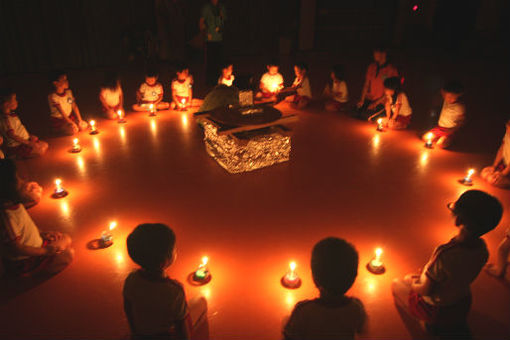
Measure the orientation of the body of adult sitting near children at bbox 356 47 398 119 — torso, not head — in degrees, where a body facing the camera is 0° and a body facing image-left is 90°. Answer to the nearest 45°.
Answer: approximately 45°

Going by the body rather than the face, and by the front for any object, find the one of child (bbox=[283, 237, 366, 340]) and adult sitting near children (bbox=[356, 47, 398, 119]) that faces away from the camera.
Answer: the child

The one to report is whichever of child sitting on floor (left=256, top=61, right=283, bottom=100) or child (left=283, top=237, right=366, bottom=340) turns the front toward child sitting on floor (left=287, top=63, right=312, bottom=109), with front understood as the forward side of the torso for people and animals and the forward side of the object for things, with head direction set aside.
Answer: the child

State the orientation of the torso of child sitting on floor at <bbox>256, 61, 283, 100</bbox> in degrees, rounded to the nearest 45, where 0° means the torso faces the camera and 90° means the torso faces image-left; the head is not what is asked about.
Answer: approximately 0°

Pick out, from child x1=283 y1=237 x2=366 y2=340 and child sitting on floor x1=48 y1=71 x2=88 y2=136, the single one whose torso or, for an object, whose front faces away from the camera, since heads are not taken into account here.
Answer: the child

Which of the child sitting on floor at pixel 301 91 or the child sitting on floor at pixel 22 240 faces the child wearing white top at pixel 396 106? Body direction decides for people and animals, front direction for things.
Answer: the child sitting on floor at pixel 22 240

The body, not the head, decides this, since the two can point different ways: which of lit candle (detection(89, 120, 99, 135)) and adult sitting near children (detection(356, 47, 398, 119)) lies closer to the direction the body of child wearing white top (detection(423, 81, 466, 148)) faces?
the lit candle

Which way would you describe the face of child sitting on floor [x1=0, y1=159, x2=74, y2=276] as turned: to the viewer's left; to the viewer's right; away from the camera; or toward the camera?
to the viewer's right

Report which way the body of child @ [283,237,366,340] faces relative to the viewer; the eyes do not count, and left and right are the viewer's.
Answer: facing away from the viewer

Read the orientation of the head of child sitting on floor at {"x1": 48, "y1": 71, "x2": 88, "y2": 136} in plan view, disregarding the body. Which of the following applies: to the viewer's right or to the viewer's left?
to the viewer's right

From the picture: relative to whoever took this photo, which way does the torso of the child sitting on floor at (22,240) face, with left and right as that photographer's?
facing to the right of the viewer

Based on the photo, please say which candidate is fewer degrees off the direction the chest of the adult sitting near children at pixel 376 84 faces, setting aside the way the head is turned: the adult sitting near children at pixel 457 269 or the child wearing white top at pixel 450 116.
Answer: the adult sitting near children

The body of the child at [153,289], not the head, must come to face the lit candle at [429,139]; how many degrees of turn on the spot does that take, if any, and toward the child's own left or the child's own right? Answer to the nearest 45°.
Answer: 0° — they already face it
